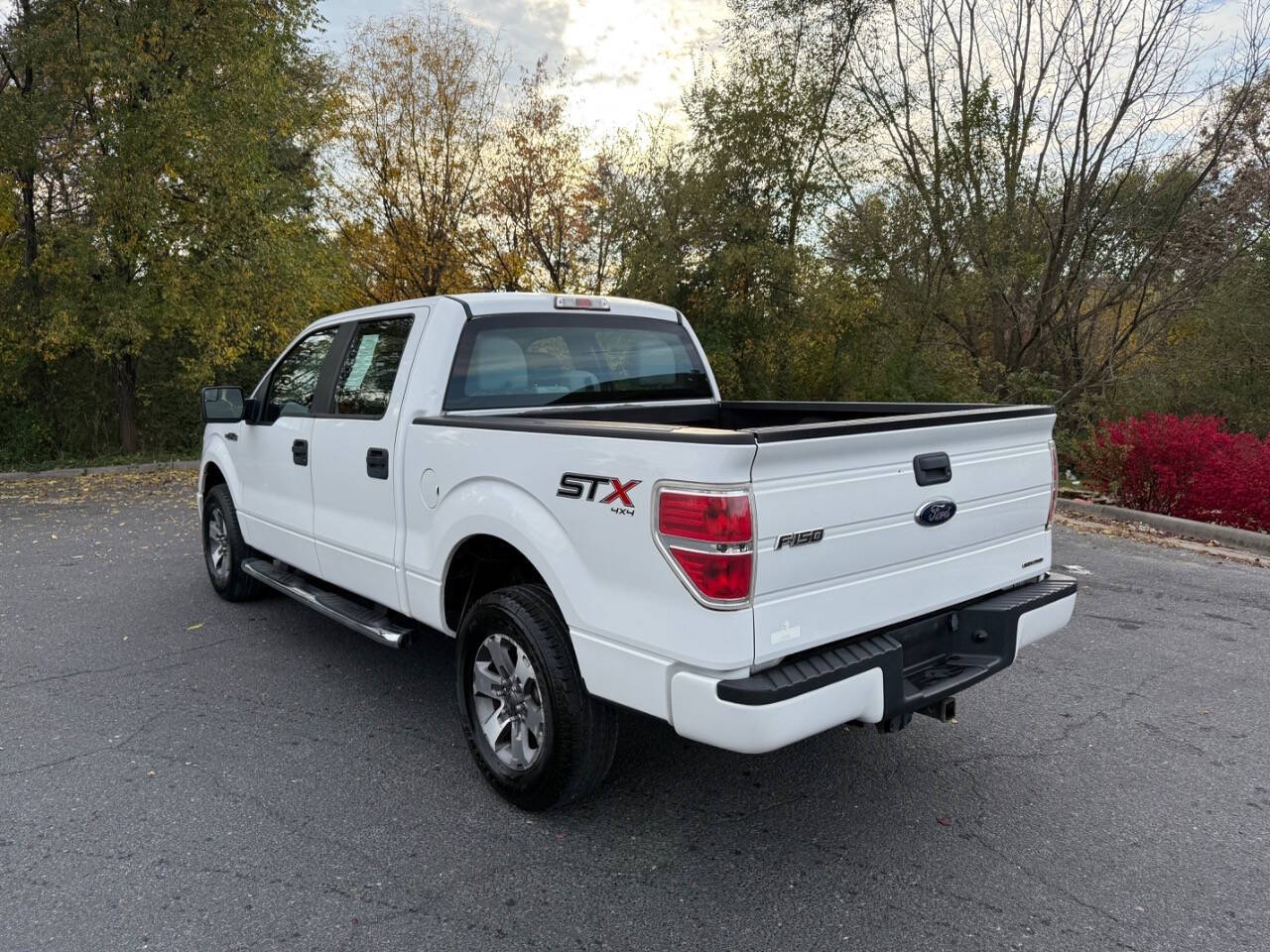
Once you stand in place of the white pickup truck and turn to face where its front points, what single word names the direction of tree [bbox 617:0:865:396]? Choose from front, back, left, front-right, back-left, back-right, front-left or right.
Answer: front-right

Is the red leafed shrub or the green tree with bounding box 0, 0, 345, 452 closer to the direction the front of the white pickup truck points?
the green tree

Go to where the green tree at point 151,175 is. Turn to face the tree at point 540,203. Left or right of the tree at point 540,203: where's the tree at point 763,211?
right

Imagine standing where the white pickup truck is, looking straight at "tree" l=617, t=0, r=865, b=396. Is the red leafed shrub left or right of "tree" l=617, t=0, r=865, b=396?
right

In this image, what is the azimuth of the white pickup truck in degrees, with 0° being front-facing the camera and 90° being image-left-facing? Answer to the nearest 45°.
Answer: approximately 135°

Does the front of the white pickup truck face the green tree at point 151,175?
yes

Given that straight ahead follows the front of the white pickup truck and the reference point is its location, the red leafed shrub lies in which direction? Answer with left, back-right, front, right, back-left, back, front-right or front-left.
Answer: right

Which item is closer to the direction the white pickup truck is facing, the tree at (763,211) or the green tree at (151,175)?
the green tree

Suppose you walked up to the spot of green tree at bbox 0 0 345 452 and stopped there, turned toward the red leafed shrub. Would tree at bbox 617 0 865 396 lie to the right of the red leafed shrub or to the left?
left
